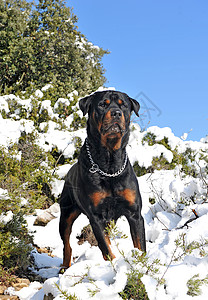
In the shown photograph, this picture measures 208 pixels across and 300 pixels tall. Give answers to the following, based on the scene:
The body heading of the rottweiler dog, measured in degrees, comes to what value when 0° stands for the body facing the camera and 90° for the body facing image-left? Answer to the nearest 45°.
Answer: approximately 315°
